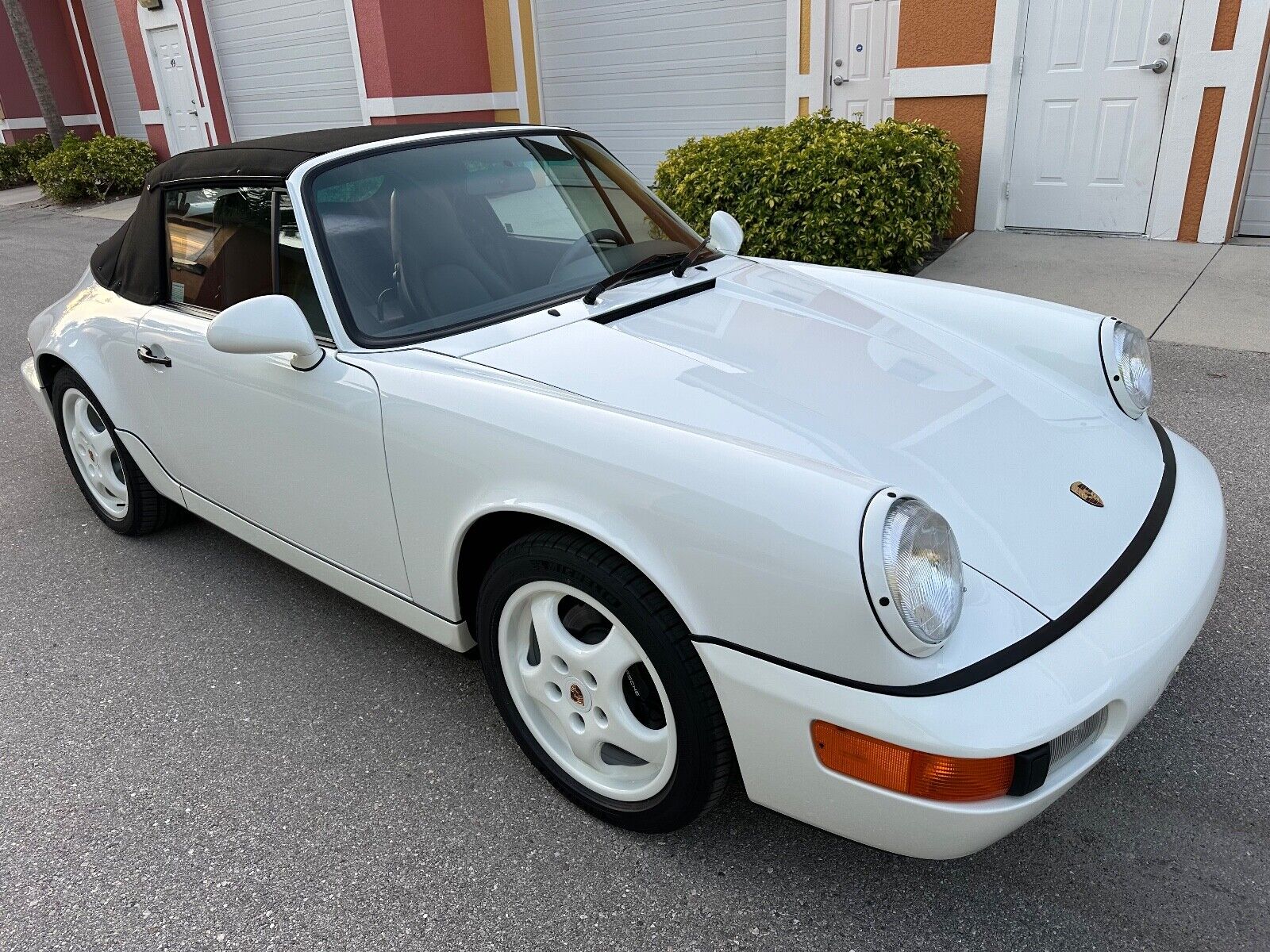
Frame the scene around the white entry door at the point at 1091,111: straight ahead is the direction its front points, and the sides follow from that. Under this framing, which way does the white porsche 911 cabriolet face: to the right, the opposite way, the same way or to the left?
to the left

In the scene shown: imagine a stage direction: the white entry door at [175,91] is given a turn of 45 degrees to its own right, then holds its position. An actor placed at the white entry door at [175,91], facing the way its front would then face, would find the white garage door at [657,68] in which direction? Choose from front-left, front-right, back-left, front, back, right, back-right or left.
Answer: left

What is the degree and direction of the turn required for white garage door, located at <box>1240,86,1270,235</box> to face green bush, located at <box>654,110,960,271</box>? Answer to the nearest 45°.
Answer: approximately 45° to its right

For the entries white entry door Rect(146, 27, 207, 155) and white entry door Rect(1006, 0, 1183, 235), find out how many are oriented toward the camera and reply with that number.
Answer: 2

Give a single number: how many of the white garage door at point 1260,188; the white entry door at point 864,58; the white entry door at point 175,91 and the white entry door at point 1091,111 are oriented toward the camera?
4

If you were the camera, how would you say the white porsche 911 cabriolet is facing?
facing the viewer and to the right of the viewer

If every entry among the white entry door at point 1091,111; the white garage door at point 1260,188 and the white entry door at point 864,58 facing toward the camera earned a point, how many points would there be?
3

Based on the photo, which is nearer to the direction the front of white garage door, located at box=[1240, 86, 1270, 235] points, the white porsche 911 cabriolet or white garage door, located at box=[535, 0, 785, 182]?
the white porsche 911 cabriolet

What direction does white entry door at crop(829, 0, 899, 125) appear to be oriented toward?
toward the camera

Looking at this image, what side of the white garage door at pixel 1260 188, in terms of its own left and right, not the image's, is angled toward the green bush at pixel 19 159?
right

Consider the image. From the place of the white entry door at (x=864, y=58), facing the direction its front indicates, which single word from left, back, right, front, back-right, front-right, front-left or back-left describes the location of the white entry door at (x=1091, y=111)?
front-left

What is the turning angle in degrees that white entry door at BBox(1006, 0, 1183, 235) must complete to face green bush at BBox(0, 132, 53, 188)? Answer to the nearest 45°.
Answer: approximately 90° to its right

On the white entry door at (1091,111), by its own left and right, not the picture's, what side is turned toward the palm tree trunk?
right

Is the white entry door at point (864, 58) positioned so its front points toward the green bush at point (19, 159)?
no

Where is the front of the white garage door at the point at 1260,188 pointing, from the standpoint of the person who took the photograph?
facing the viewer

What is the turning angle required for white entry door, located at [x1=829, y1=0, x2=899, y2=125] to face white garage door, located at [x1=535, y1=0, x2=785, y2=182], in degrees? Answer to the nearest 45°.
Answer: approximately 135° to its right

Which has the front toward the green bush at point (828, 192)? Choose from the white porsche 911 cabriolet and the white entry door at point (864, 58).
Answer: the white entry door
